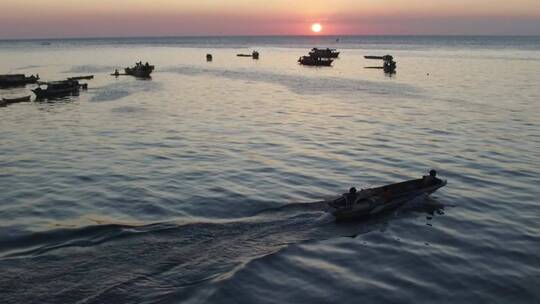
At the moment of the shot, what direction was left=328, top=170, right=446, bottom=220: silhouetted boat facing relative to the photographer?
facing away from the viewer and to the right of the viewer
